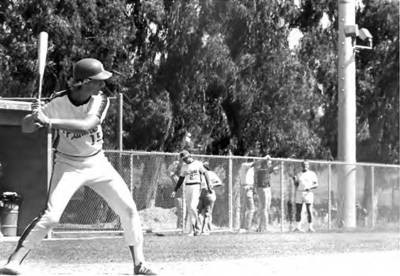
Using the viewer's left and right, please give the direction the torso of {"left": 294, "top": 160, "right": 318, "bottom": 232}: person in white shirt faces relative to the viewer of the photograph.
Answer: facing the viewer

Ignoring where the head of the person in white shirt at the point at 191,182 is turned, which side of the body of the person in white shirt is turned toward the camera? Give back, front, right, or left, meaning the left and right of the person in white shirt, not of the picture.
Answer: front

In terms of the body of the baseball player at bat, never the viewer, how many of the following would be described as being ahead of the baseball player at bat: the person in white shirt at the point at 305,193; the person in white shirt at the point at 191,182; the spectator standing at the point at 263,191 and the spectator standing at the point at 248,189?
0

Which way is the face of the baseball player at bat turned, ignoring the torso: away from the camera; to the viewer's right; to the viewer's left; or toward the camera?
to the viewer's right

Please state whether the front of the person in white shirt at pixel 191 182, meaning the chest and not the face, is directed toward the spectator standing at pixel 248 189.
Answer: no

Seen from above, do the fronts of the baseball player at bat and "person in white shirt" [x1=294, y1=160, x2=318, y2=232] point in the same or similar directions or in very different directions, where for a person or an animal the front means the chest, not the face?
same or similar directions

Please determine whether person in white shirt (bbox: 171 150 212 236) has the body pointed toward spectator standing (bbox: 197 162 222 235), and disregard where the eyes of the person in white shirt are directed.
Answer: no

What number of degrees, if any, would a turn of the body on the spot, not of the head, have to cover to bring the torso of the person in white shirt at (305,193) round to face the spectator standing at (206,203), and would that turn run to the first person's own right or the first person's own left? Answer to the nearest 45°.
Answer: approximately 45° to the first person's own right
